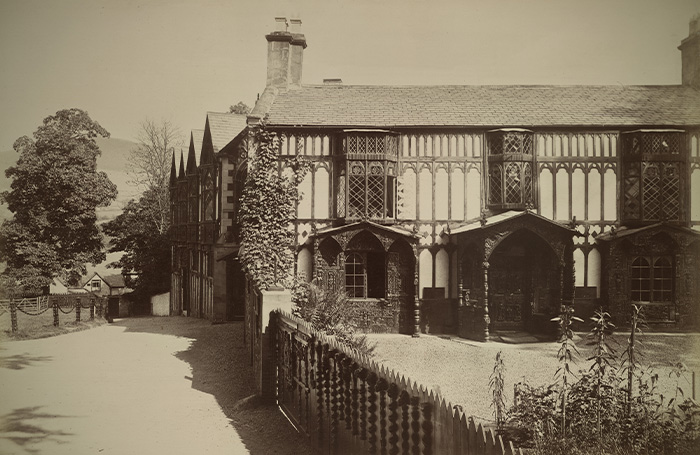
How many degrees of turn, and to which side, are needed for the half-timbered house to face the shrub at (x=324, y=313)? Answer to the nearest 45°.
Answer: approximately 45° to its right

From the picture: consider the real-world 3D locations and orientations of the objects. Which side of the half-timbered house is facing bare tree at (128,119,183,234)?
right

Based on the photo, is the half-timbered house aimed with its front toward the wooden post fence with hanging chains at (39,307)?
no

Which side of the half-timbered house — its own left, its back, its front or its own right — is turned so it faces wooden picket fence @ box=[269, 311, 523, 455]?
front

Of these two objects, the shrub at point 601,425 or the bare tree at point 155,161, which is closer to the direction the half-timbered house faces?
the shrub

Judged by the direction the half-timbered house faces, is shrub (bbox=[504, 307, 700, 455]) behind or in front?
in front

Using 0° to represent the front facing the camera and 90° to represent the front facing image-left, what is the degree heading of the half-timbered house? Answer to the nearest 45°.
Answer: approximately 0°

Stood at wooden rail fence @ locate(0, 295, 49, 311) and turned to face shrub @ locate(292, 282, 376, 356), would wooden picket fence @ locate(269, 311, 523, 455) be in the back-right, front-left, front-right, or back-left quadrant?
front-right

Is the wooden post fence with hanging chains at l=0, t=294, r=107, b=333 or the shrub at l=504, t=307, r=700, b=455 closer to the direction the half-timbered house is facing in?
the shrub
